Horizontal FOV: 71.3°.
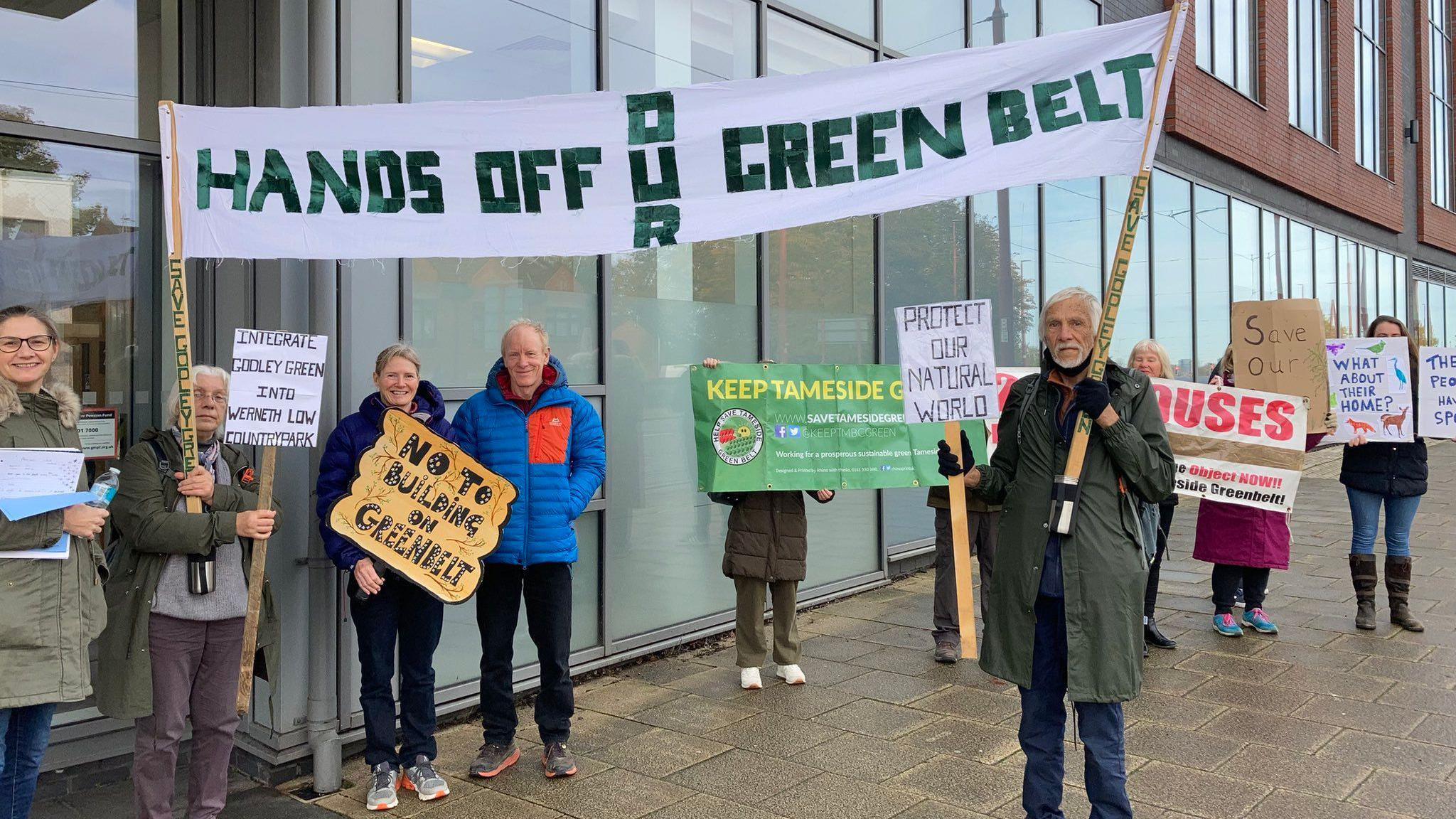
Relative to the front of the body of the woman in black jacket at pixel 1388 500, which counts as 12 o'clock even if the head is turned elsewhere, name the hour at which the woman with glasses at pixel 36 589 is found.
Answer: The woman with glasses is roughly at 1 o'clock from the woman in black jacket.

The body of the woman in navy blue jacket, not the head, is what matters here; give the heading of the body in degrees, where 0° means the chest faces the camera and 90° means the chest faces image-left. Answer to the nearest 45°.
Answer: approximately 0°

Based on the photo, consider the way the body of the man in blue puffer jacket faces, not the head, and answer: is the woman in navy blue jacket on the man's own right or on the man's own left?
on the man's own right

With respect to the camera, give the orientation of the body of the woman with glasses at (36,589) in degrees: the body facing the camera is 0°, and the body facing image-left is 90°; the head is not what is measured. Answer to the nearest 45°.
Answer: approximately 315°

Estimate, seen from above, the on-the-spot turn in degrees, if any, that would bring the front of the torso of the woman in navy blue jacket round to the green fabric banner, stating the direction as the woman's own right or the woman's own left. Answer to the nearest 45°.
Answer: approximately 135° to the woman's own left

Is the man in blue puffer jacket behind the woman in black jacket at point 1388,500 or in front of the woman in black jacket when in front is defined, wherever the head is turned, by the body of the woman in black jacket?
in front

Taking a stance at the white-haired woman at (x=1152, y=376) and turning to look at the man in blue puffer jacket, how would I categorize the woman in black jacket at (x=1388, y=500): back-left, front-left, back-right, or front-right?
back-left
